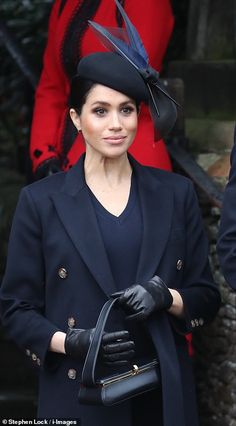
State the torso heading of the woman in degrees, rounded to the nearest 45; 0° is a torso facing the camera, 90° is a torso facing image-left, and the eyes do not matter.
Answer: approximately 0°

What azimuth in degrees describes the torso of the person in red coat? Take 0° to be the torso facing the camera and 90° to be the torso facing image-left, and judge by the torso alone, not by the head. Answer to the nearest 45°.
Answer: approximately 0°

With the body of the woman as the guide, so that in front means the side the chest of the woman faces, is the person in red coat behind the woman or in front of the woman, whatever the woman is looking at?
behind

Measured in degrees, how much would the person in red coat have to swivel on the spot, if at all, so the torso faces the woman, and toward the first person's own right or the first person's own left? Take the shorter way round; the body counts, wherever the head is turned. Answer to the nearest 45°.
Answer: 0° — they already face them

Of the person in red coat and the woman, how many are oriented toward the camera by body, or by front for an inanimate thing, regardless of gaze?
2
